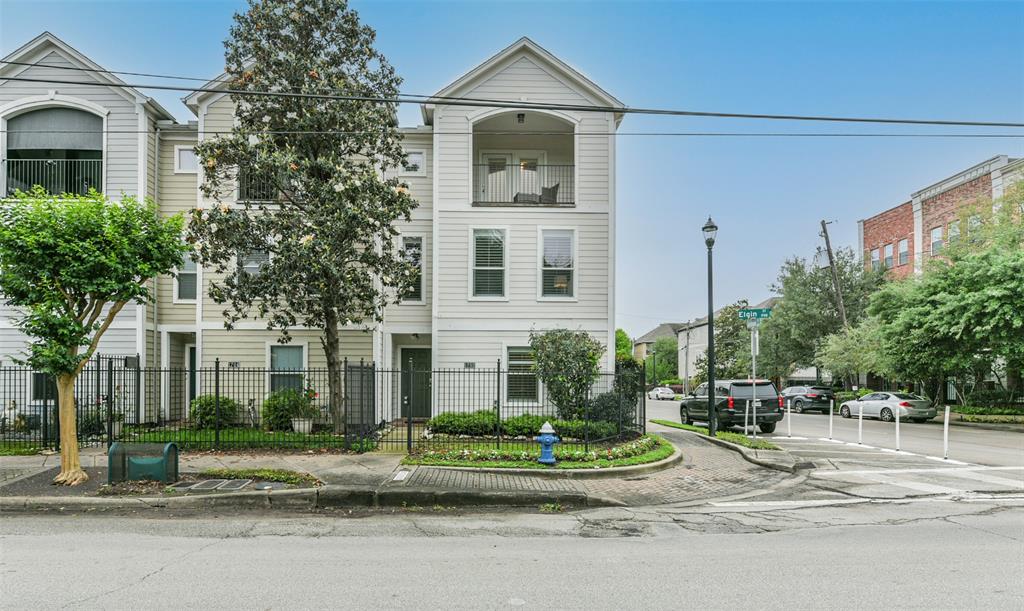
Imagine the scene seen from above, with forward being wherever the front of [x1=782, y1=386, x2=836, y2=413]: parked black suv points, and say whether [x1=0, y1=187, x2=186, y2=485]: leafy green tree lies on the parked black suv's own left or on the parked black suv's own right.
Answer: on the parked black suv's own left

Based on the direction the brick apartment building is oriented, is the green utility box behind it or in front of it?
in front

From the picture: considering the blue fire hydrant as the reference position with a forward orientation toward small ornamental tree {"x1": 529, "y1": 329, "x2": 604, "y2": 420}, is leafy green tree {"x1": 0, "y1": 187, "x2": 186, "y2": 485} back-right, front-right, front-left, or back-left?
back-left

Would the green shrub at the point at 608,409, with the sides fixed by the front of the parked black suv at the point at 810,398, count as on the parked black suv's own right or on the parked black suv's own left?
on the parked black suv's own left

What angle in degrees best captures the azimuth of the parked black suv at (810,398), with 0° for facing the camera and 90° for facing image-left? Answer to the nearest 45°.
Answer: approximately 135°

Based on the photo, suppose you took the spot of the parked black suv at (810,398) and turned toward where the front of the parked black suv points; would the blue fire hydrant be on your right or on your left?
on your left

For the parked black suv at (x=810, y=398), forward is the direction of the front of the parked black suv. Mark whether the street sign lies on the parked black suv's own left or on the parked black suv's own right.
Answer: on the parked black suv's own left

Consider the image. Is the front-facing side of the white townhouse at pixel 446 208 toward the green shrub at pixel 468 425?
yes

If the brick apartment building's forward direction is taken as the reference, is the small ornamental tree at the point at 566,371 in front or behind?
in front
